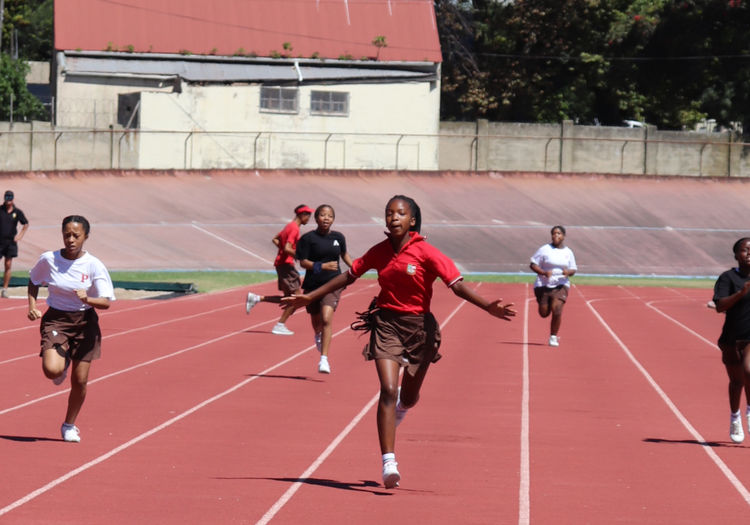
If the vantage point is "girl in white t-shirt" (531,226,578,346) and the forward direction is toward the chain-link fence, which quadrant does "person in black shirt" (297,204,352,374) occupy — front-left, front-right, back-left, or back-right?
back-left

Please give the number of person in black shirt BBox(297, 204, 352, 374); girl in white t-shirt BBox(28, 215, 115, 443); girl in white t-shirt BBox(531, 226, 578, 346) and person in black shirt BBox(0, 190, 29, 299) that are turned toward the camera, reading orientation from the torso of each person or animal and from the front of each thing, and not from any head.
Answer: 4

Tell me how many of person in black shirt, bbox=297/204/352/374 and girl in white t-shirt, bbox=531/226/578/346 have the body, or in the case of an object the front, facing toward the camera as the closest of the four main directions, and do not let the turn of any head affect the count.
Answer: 2

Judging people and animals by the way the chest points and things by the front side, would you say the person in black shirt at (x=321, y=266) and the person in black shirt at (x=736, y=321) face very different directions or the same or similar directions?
same or similar directions

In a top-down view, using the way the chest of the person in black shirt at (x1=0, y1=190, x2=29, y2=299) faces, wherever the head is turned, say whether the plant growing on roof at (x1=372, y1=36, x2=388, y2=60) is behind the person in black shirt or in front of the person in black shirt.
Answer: behind

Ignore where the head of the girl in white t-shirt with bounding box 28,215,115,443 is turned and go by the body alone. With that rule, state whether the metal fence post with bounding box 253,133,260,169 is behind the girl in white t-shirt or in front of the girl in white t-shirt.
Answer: behind

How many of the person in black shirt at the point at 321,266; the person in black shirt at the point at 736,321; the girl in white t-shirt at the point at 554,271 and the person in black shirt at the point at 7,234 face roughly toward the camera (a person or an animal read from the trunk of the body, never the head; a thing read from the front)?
4

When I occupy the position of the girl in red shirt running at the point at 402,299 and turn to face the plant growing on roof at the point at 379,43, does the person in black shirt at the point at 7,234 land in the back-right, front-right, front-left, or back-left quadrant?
front-left

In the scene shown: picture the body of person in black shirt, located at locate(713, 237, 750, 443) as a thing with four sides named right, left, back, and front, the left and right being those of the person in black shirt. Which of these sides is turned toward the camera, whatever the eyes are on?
front

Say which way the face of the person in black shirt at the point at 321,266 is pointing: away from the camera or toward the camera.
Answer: toward the camera

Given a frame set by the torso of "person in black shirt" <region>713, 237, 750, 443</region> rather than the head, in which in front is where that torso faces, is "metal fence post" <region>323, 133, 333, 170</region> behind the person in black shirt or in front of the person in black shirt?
behind

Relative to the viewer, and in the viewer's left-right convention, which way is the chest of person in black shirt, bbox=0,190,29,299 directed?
facing the viewer

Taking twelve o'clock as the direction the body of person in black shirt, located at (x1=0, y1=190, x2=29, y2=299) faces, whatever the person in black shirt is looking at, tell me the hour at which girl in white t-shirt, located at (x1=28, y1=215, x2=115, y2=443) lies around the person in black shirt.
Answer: The girl in white t-shirt is roughly at 12 o'clock from the person in black shirt.

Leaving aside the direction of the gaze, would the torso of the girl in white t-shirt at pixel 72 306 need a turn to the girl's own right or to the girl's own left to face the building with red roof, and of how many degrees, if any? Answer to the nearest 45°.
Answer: approximately 180°

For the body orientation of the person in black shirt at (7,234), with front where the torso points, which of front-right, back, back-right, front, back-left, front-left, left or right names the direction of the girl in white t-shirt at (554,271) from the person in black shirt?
front-left

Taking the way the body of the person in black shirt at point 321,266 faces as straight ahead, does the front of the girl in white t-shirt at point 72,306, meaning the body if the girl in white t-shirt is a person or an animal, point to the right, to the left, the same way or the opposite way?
the same way
